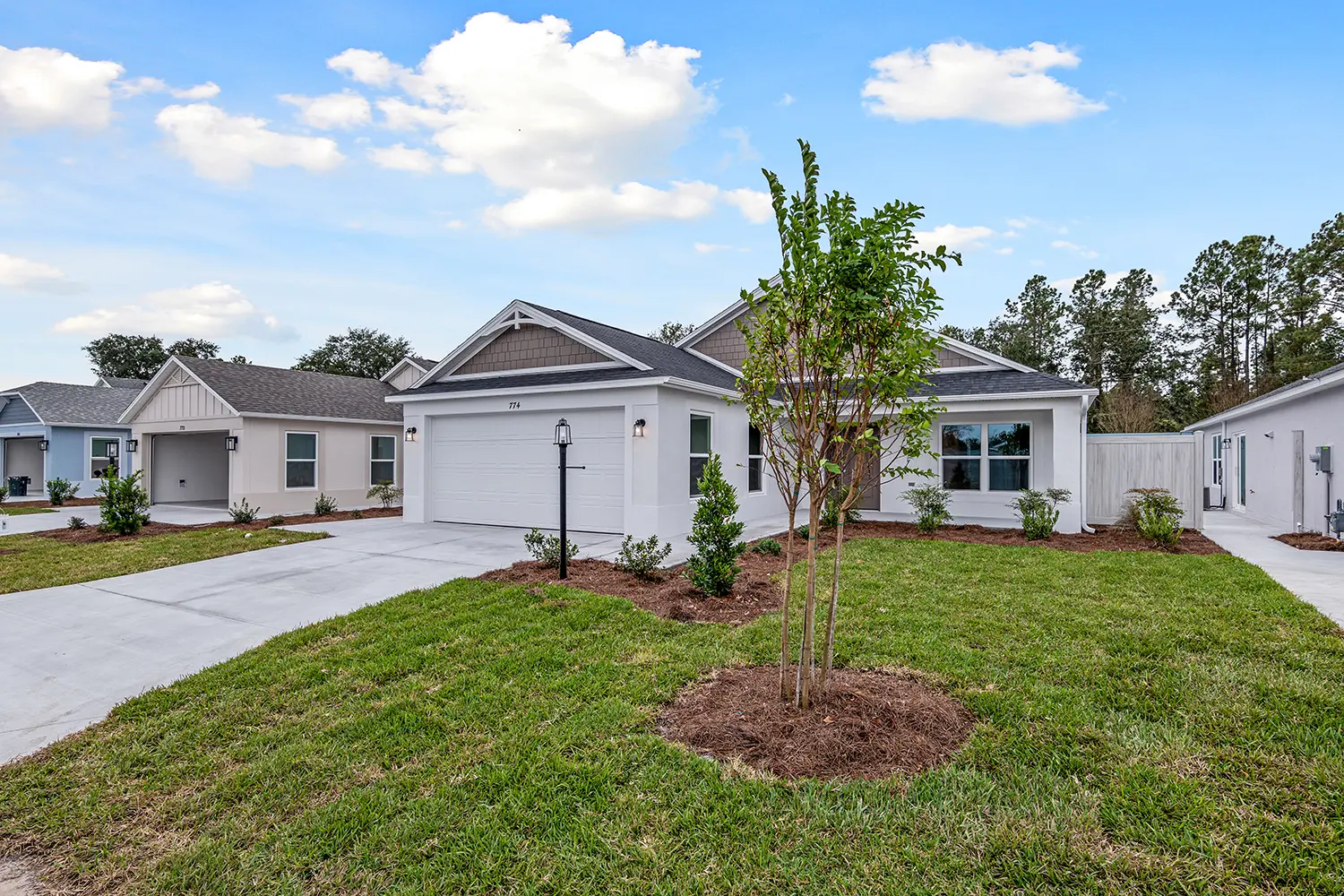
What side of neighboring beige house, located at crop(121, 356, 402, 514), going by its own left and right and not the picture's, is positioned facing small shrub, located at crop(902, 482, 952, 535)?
left

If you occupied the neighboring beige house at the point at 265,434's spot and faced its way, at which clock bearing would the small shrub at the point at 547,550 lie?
The small shrub is roughly at 10 o'clock from the neighboring beige house.

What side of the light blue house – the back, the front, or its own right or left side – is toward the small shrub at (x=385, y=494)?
left

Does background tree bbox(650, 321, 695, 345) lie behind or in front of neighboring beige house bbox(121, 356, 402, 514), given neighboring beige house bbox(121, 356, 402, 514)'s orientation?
behind

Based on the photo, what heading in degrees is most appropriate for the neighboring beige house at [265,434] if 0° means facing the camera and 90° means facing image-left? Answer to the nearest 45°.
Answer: approximately 45°

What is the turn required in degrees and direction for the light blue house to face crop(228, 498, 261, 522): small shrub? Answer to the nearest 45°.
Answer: approximately 45° to its left

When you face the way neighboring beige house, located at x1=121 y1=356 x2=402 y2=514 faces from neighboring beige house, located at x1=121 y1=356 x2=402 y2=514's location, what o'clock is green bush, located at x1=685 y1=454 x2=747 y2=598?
The green bush is roughly at 10 o'clock from the neighboring beige house.

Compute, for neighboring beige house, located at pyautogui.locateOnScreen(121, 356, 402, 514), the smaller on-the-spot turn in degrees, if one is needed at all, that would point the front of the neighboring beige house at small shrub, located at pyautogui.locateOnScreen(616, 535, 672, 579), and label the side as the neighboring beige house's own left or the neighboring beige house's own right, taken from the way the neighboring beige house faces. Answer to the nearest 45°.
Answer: approximately 45° to the neighboring beige house's own left

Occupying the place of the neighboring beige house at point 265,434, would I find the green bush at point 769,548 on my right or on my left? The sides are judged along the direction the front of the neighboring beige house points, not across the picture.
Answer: on my left
